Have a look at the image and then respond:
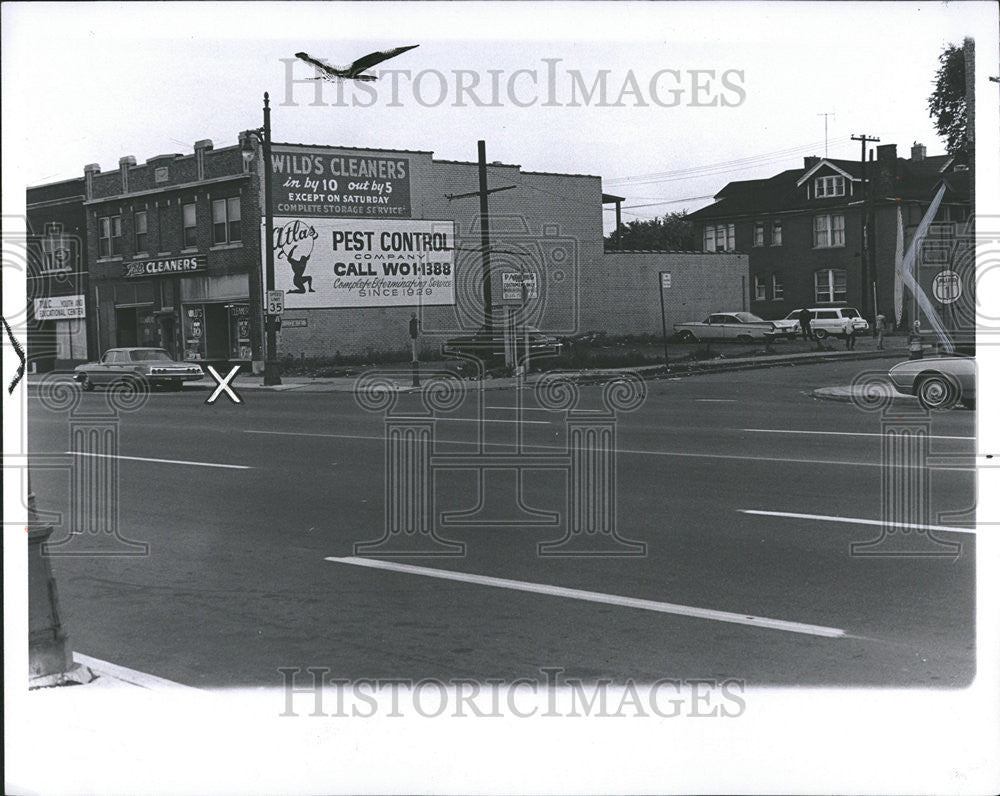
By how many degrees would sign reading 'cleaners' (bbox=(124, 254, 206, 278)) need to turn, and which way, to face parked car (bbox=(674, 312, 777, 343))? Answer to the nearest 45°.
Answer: approximately 135° to its left

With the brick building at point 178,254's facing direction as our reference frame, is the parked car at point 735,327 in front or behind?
behind

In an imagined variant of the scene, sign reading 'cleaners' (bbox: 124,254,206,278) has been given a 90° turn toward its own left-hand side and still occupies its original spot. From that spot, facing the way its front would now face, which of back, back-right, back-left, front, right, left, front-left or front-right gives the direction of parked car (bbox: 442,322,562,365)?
front

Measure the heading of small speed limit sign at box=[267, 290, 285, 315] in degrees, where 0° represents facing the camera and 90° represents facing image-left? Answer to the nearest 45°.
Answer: approximately 0°

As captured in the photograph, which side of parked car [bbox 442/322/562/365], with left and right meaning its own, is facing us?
left

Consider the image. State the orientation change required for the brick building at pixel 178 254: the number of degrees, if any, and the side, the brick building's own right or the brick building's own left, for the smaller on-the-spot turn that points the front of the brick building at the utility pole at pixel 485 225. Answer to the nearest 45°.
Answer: approximately 90° to the brick building's own left

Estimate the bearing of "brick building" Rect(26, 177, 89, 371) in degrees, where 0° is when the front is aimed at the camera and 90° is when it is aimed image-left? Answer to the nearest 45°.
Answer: approximately 45°

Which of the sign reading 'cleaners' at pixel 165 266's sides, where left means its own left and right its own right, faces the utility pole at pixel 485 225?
left

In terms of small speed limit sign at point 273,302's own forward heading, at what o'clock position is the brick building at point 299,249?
The brick building is roughly at 6 o'clock from the small speed limit sign.

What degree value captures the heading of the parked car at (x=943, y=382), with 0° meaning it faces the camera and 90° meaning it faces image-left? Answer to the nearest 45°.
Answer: approximately 90°

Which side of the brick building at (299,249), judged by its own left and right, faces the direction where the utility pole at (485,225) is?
left

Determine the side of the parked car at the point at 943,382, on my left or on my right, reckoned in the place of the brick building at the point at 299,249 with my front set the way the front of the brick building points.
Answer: on my left

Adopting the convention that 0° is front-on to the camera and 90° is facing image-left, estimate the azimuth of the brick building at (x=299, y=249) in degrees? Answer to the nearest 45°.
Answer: approximately 45°
